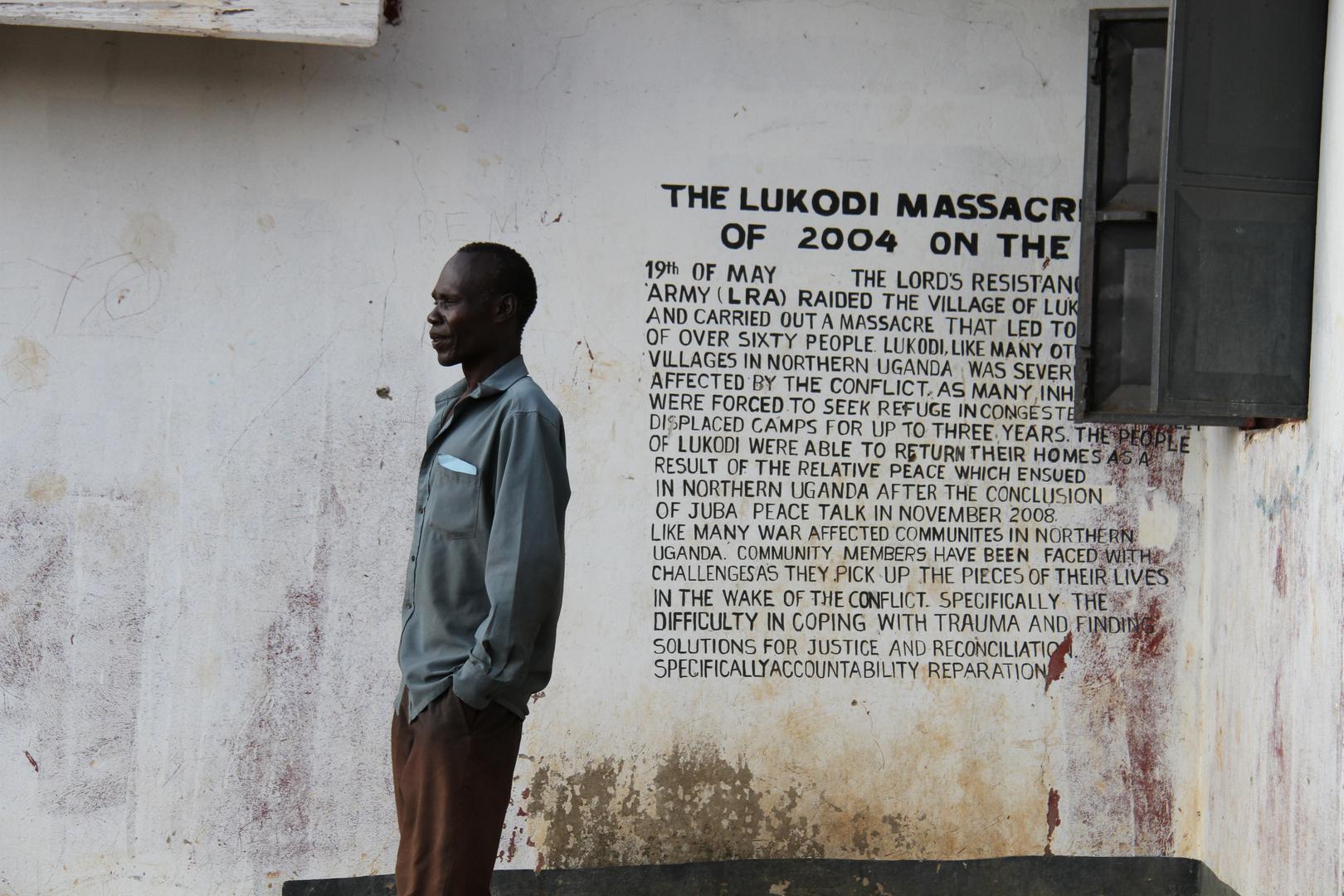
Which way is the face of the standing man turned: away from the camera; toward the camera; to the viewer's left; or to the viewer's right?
to the viewer's left

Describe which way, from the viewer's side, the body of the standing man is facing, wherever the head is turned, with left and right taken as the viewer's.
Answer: facing to the left of the viewer
